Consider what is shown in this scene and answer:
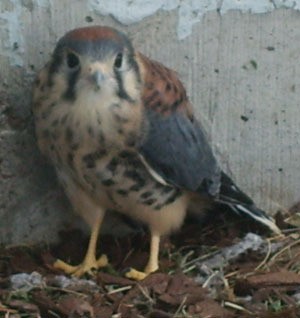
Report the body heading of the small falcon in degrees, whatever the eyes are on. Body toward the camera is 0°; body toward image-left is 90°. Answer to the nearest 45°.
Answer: approximately 45°
